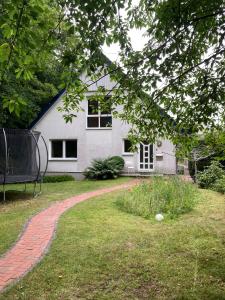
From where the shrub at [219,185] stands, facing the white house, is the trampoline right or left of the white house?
left

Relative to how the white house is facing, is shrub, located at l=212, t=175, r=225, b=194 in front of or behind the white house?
in front

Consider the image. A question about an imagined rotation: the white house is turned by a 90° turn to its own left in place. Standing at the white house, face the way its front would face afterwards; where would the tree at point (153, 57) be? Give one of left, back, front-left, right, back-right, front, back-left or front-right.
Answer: right

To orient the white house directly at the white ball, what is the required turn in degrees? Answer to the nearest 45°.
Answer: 0° — it already faces it

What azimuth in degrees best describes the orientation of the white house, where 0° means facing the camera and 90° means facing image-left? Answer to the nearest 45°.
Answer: approximately 0°

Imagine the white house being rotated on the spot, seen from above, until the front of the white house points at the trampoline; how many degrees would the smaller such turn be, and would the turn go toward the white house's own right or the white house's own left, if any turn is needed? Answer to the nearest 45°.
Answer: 0° — it already faces it
